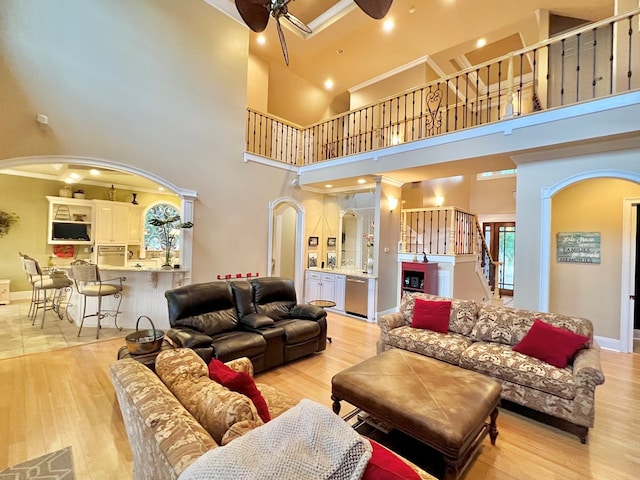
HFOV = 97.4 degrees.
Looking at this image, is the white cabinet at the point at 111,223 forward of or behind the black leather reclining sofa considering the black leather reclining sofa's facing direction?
behind

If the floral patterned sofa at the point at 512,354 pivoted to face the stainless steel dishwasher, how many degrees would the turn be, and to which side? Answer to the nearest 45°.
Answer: approximately 90° to its right

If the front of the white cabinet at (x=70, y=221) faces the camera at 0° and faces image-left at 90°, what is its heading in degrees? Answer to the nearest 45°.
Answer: approximately 315°

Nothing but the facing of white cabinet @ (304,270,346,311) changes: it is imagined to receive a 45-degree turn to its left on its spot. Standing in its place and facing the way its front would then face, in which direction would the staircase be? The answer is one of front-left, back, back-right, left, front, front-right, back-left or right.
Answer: left

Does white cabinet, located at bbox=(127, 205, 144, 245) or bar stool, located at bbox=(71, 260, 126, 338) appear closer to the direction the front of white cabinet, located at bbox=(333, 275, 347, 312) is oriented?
the bar stool

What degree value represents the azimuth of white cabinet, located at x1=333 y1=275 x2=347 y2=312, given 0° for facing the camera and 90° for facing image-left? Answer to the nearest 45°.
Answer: approximately 45°

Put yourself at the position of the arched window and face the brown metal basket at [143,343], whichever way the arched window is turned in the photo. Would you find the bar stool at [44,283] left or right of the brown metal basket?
right

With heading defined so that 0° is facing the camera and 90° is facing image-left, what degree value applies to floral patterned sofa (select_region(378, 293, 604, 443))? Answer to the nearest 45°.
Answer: approximately 45°
